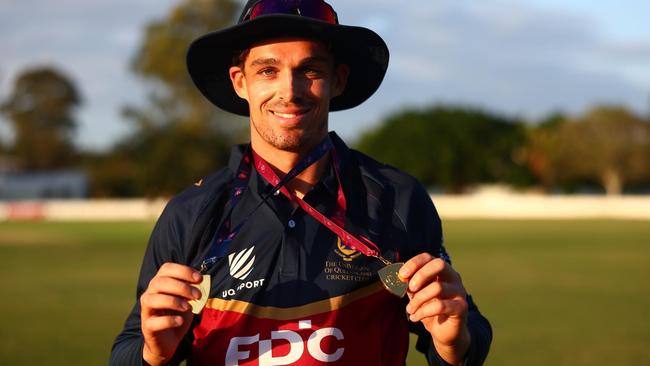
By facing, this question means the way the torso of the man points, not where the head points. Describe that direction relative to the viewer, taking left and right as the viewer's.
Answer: facing the viewer
